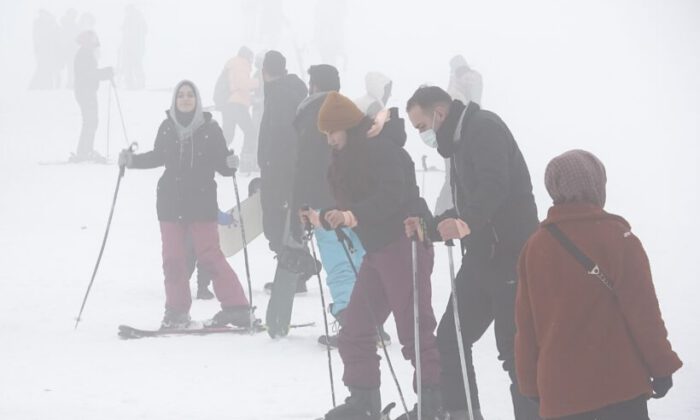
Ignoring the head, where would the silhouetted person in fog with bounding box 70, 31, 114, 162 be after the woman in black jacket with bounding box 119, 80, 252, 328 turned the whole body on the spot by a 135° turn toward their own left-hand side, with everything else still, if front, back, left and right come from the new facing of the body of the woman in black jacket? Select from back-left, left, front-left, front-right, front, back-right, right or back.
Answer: front-left

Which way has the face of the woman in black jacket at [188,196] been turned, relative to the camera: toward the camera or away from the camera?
toward the camera

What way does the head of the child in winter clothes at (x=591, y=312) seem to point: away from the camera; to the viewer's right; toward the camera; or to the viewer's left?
away from the camera

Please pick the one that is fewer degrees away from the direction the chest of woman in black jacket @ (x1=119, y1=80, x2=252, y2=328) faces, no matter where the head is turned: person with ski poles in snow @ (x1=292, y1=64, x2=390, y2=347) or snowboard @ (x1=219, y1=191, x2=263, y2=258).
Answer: the person with ski poles in snow

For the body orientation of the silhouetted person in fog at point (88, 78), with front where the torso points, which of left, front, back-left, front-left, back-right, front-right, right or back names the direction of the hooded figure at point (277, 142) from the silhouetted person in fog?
right

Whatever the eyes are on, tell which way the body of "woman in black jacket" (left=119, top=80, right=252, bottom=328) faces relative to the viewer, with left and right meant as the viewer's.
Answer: facing the viewer

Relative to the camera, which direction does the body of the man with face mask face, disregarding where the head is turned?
to the viewer's left

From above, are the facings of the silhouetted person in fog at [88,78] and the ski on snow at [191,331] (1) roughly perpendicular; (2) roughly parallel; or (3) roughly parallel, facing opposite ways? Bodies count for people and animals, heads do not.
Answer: roughly parallel, facing opposite ways

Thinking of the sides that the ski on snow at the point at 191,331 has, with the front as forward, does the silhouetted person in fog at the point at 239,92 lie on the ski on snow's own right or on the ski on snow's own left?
on the ski on snow's own right

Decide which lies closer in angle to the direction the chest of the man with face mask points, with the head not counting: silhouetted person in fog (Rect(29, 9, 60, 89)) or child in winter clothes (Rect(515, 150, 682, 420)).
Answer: the silhouetted person in fog

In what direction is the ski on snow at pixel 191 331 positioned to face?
to the viewer's left

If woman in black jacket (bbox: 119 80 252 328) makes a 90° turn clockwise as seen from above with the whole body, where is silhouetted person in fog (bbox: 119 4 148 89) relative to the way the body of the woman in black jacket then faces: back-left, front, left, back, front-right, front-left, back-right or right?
right

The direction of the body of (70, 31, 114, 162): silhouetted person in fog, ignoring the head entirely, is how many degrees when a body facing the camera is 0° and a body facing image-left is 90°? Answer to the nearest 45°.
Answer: approximately 270°
